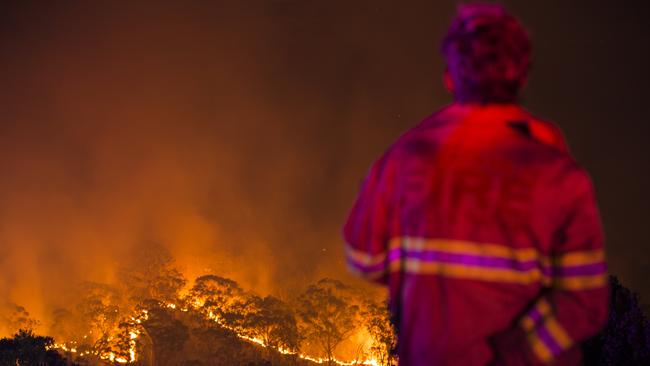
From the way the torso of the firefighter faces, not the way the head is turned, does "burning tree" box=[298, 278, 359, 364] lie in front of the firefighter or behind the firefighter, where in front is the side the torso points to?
in front

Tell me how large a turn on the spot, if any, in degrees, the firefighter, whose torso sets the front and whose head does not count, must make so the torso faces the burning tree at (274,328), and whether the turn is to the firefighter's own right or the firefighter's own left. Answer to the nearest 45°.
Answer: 0° — they already face it

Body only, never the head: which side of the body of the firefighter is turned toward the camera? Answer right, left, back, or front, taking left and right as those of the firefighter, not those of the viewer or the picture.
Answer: back

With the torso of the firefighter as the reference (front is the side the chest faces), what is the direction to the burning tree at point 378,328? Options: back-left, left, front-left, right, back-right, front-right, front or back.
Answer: front
